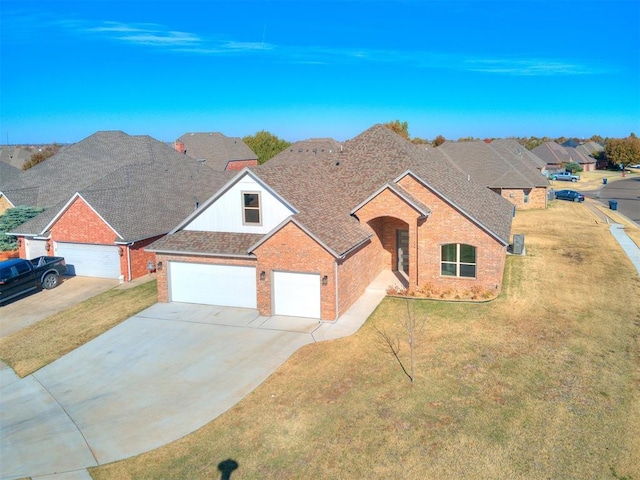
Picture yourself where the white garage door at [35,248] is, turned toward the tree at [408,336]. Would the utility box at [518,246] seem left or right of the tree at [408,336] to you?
left

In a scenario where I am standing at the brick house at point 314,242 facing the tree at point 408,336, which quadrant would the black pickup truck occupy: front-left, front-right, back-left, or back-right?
back-right

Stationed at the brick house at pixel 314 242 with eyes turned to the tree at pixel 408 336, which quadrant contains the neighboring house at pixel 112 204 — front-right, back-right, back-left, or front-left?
back-right

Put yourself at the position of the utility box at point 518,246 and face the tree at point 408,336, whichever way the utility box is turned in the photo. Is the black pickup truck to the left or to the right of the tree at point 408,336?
right

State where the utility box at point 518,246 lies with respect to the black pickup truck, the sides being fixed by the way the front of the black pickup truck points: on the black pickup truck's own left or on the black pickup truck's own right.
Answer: on the black pickup truck's own left

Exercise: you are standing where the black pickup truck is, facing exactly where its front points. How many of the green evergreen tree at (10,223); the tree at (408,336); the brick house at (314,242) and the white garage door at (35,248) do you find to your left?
2
